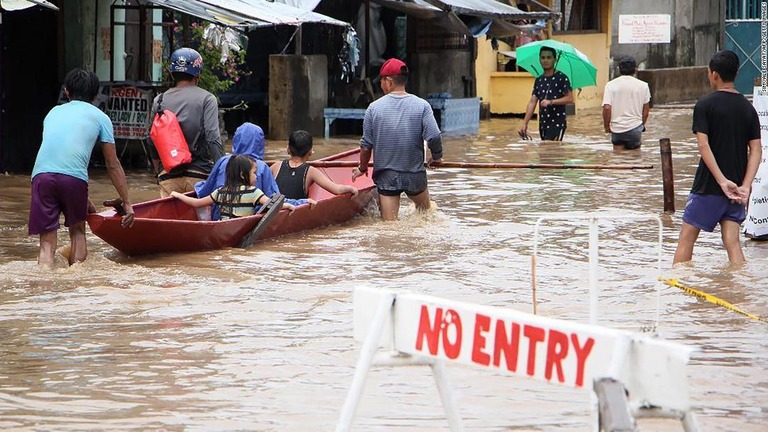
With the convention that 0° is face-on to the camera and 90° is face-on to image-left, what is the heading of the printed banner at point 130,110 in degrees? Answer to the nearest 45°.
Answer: approximately 0°

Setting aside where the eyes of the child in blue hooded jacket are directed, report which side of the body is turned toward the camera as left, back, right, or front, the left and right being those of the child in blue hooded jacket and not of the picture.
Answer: back

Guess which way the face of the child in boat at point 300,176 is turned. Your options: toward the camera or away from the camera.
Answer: away from the camera

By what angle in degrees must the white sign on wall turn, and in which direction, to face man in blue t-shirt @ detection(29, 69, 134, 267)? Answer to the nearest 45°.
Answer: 0° — it already faces them

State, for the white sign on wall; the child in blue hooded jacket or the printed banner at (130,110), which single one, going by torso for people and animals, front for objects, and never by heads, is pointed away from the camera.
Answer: the child in blue hooded jacket

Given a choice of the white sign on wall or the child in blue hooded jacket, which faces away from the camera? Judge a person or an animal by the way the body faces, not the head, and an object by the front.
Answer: the child in blue hooded jacket

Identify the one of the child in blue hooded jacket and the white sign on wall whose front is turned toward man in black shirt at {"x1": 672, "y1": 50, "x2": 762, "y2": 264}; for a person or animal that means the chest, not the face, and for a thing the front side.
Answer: the white sign on wall

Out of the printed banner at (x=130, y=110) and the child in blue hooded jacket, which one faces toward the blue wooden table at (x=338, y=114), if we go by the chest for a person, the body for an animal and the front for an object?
the child in blue hooded jacket

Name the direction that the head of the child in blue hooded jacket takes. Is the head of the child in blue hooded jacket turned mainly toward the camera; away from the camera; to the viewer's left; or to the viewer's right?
away from the camera

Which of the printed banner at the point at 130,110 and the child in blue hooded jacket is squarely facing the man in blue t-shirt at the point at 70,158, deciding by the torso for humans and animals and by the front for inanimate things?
the printed banner
